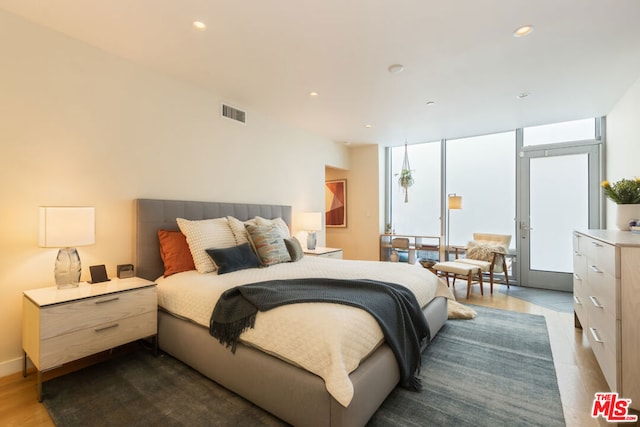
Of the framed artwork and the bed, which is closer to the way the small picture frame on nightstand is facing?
the bed

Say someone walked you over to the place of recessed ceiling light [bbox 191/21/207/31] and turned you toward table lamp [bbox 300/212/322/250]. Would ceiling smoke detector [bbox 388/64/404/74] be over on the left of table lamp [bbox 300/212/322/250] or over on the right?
right

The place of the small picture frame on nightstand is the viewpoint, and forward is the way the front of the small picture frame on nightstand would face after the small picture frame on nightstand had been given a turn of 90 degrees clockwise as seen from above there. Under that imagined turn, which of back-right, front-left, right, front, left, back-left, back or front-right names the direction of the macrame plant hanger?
back

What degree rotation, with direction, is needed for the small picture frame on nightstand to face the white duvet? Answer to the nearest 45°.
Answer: approximately 45° to its left

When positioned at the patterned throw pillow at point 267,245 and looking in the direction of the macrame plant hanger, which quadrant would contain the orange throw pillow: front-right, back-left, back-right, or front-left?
back-left

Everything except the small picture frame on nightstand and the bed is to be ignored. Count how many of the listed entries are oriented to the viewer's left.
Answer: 0

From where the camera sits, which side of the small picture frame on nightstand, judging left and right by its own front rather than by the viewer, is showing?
front

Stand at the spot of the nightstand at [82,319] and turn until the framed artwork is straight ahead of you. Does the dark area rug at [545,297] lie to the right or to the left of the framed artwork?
right

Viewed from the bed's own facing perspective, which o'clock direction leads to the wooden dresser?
The wooden dresser is roughly at 11 o'clock from the bed.

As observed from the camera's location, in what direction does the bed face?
facing the viewer and to the right of the viewer

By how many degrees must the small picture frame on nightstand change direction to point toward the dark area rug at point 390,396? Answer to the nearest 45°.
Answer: approximately 45° to its left

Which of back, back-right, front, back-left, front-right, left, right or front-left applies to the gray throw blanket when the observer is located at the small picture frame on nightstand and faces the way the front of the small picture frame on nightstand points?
front-left

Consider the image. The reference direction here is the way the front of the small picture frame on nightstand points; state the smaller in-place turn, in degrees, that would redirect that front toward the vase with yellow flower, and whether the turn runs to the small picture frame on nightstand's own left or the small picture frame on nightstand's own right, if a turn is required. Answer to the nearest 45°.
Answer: approximately 45° to the small picture frame on nightstand's own left
